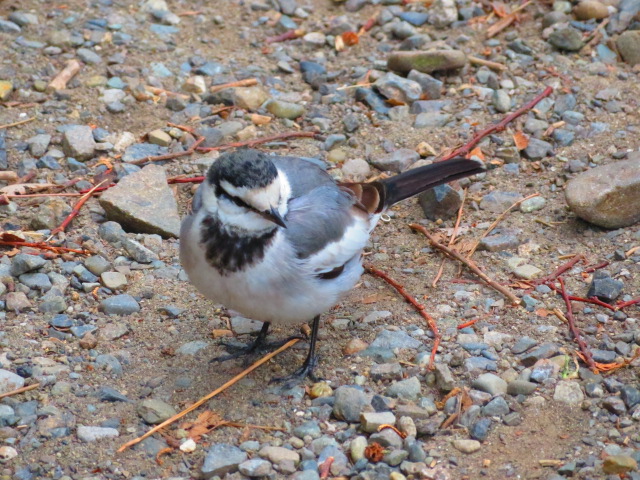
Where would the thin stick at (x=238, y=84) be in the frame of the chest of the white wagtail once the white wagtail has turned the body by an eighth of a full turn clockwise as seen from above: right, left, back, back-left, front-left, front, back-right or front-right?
right

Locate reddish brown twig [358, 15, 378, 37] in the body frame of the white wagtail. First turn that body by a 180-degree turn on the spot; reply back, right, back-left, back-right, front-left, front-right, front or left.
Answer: front-left

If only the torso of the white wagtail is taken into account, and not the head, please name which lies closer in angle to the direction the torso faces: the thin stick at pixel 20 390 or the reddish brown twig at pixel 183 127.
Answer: the thin stick

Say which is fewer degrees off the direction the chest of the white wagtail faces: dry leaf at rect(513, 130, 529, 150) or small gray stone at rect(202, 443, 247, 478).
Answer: the small gray stone

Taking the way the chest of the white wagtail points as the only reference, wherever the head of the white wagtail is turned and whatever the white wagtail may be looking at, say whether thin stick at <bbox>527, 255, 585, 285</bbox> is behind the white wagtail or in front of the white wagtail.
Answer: behind

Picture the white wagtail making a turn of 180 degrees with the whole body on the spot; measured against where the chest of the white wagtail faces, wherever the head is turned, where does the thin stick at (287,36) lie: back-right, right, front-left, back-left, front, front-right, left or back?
front-left

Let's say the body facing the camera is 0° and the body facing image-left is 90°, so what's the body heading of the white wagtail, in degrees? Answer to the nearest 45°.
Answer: approximately 45°

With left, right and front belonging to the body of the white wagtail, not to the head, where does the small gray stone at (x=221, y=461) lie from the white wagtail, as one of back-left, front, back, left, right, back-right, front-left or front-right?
front-left

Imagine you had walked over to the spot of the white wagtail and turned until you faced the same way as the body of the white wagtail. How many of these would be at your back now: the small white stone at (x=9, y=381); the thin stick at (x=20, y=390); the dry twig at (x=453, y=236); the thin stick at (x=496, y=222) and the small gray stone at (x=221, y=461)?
2

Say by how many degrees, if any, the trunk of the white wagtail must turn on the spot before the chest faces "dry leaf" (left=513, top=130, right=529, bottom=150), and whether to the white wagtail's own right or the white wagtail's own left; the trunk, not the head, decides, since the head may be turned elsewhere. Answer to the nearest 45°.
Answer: approximately 180°

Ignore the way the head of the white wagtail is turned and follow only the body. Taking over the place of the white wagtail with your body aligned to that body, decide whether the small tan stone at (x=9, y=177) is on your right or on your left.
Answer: on your right

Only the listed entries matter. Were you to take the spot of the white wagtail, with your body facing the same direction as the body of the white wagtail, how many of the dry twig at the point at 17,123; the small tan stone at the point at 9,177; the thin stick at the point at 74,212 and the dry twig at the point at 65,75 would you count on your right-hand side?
4

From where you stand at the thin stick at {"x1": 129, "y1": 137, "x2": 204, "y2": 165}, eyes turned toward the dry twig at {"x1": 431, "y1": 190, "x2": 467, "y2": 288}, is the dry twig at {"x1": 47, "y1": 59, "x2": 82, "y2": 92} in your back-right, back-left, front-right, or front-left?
back-left

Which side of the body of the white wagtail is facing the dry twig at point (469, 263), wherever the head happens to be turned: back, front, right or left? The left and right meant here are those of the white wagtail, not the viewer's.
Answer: back
